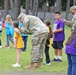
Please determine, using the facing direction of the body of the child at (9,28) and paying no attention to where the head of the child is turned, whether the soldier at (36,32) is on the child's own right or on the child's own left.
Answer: on the child's own left
